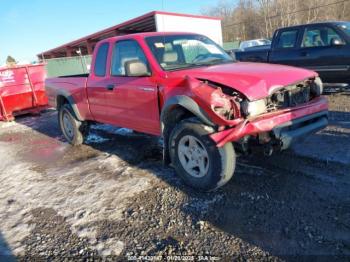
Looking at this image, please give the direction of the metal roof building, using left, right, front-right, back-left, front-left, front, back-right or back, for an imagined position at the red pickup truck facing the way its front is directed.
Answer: back-left

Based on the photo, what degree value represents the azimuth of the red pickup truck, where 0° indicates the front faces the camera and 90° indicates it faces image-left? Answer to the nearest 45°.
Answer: approximately 315°

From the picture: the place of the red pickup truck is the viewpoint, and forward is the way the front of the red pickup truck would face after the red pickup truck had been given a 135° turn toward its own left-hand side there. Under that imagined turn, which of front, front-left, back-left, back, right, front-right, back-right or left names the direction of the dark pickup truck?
front-right

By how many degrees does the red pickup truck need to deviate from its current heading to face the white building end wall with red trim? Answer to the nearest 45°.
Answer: approximately 135° to its left
